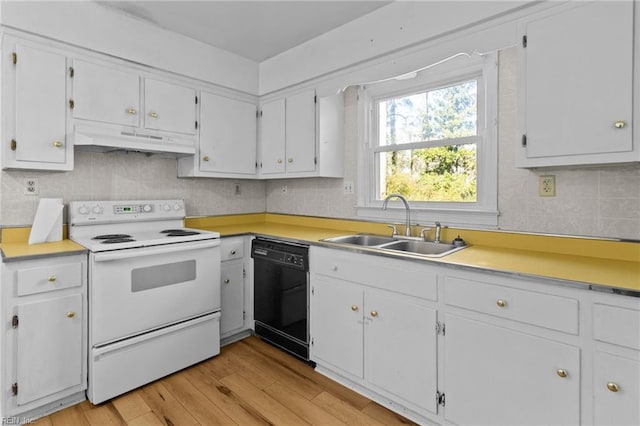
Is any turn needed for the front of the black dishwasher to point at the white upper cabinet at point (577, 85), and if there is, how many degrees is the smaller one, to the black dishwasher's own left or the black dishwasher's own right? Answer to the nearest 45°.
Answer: approximately 90° to the black dishwasher's own left

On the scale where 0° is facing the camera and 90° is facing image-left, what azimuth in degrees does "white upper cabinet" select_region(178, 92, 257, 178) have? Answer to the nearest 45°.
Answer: approximately 315°

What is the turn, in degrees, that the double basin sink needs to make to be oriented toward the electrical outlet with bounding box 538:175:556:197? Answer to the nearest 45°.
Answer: approximately 135° to its left

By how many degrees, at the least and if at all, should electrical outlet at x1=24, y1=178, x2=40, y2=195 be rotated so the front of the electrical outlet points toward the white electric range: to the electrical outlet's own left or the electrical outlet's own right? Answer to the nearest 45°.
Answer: approximately 45° to the electrical outlet's own left

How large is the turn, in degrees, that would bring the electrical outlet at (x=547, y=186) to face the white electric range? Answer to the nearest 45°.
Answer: approximately 45° to its right

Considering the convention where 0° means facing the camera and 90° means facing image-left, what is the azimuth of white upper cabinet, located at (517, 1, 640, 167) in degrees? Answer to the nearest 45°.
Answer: approximately 0°

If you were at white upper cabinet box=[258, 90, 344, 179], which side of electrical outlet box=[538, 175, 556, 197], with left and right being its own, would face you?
right

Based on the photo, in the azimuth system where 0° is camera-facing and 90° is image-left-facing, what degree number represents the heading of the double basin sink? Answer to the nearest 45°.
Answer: approximately 45°
